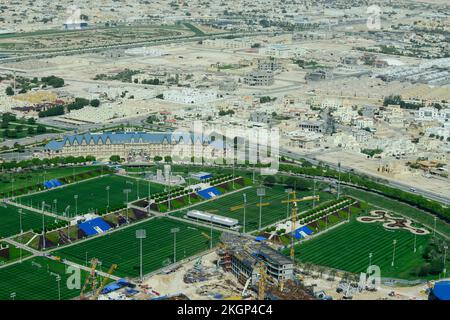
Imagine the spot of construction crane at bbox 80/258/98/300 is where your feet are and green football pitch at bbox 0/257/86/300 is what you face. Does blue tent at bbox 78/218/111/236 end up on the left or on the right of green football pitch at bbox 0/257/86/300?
right

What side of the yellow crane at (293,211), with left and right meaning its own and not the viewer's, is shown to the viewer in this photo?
right

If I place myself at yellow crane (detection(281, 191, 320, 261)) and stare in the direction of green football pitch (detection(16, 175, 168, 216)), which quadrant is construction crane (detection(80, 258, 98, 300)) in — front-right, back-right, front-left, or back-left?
front-left

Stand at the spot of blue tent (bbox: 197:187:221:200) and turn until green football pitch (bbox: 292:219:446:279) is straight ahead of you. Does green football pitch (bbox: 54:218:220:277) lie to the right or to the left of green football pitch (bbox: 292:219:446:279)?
right

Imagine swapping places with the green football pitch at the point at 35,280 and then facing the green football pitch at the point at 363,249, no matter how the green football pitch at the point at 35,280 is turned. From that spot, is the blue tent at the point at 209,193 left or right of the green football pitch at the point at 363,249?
left

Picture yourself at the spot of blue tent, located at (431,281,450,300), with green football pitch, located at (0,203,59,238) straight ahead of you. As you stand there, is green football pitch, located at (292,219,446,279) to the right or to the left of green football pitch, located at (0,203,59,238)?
right

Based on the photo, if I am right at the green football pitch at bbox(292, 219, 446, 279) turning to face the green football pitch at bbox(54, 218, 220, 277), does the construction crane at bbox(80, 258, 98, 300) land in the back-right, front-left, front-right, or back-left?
front-left
